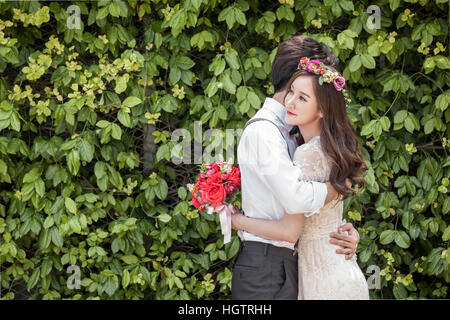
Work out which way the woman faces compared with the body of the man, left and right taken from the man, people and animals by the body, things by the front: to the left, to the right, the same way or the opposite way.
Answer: the opposite way

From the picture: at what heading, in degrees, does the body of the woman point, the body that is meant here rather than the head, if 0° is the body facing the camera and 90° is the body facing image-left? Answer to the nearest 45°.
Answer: approximately 90°

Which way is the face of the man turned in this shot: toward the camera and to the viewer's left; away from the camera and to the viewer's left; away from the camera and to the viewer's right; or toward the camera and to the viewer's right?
away from the camera and to the viewer's right

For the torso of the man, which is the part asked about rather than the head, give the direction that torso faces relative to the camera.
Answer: to the viewer's right
